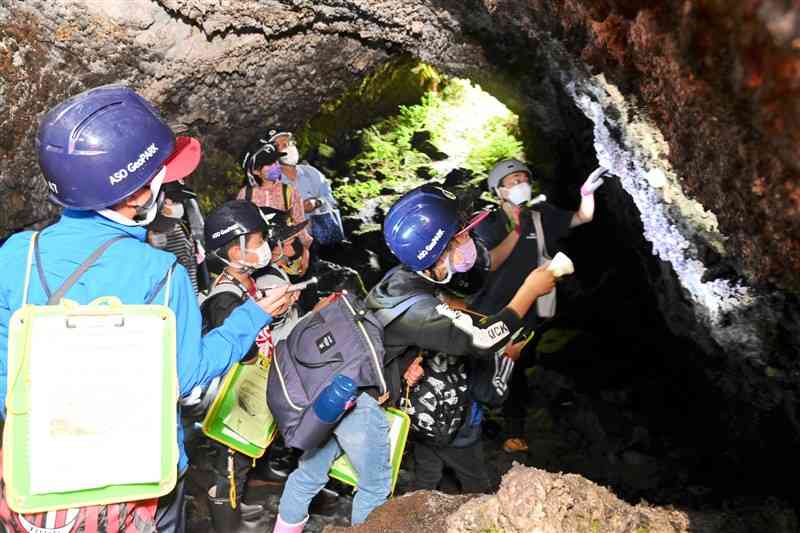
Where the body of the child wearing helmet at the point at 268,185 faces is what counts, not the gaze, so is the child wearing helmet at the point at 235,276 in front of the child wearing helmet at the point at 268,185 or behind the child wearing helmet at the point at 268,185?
in front

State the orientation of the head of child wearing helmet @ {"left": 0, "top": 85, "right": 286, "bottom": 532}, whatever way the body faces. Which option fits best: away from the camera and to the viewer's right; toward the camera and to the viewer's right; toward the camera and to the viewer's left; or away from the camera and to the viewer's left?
away from the camera and to the viewer's right

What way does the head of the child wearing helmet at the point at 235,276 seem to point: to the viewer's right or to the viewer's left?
to the viewer's right

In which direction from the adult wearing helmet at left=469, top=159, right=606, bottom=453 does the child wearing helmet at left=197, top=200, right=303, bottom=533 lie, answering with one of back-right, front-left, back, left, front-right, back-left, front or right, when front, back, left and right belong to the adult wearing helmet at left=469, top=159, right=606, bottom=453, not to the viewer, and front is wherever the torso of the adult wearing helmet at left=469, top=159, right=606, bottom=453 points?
right

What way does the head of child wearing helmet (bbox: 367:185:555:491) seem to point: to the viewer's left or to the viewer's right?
to the viewer's right

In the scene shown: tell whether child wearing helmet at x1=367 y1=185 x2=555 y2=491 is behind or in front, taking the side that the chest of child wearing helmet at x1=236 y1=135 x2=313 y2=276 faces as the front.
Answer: in front

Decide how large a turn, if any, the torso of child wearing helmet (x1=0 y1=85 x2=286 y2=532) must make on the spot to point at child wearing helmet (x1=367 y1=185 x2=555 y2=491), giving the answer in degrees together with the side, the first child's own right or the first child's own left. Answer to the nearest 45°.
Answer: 0° — they already face them

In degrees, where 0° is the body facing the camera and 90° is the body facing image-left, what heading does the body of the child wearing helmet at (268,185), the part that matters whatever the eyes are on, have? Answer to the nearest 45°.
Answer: approximately 315°

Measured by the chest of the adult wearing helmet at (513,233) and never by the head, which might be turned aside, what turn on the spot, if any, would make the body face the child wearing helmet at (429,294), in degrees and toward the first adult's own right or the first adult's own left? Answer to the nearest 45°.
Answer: approximately 45° to the first adult's own right

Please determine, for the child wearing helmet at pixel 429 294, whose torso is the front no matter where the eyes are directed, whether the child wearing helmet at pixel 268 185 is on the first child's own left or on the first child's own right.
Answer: on the first child's own left

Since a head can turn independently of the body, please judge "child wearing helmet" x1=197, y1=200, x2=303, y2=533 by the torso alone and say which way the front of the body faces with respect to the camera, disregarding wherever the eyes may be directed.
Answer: to the viewer's right
